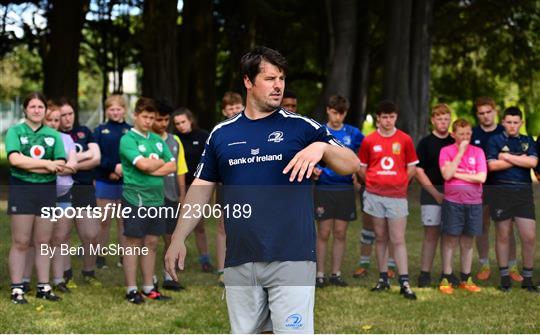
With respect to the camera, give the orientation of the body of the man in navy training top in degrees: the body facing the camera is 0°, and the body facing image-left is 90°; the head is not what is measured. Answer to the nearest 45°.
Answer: approximately 0°

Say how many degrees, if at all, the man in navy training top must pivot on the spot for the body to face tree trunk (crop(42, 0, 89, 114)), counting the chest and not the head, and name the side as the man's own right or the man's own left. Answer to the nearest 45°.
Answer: approximately 180°

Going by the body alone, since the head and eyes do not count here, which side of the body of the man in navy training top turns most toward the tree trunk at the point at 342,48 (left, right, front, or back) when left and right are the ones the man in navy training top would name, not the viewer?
back

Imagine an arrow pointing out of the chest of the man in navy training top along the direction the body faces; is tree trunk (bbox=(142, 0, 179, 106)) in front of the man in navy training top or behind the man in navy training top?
behind
